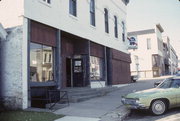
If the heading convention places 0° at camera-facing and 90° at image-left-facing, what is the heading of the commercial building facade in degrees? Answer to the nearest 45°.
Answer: approximately 315°

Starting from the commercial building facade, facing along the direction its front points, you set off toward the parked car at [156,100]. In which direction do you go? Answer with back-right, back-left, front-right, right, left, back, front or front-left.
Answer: front

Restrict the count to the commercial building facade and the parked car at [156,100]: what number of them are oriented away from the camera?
0

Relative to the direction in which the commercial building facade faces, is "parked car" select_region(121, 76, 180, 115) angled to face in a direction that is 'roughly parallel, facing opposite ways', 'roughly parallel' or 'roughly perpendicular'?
roughly perpendicular

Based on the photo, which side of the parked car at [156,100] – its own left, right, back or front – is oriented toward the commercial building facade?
right
